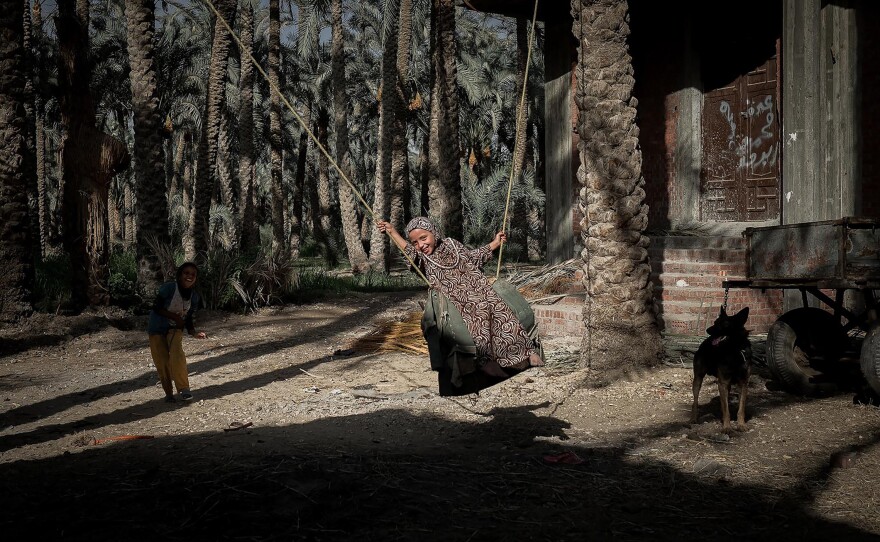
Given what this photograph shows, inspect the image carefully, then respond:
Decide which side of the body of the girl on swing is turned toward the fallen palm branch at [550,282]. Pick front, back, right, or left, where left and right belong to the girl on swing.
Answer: back

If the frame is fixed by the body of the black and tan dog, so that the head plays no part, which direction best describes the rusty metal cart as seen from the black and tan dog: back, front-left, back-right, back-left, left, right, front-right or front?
left

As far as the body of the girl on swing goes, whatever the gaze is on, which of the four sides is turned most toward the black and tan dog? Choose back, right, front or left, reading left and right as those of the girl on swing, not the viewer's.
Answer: left

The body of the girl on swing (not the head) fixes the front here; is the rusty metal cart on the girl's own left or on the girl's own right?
on the girl's own left

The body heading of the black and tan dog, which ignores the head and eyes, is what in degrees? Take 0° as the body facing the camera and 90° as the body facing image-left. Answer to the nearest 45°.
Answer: approximately 315°

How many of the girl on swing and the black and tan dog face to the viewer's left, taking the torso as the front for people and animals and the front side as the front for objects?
0

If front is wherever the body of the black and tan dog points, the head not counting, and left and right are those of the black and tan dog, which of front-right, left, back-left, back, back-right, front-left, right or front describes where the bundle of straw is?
back

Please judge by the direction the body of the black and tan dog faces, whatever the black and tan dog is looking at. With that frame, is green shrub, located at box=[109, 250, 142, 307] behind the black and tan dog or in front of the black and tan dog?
behind

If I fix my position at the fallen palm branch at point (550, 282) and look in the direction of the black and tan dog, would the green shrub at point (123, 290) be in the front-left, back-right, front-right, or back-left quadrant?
back-right

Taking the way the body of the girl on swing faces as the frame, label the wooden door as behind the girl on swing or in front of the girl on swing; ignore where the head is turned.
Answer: behind

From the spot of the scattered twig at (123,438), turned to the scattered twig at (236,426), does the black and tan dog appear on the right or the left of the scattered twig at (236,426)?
right

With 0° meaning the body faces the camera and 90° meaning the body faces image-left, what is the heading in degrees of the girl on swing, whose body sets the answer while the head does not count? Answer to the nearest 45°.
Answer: approximately 0°

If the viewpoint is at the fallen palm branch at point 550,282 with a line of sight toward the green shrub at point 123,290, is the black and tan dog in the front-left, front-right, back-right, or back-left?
back-left

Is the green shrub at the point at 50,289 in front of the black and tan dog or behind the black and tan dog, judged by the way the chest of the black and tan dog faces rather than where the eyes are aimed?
behind
